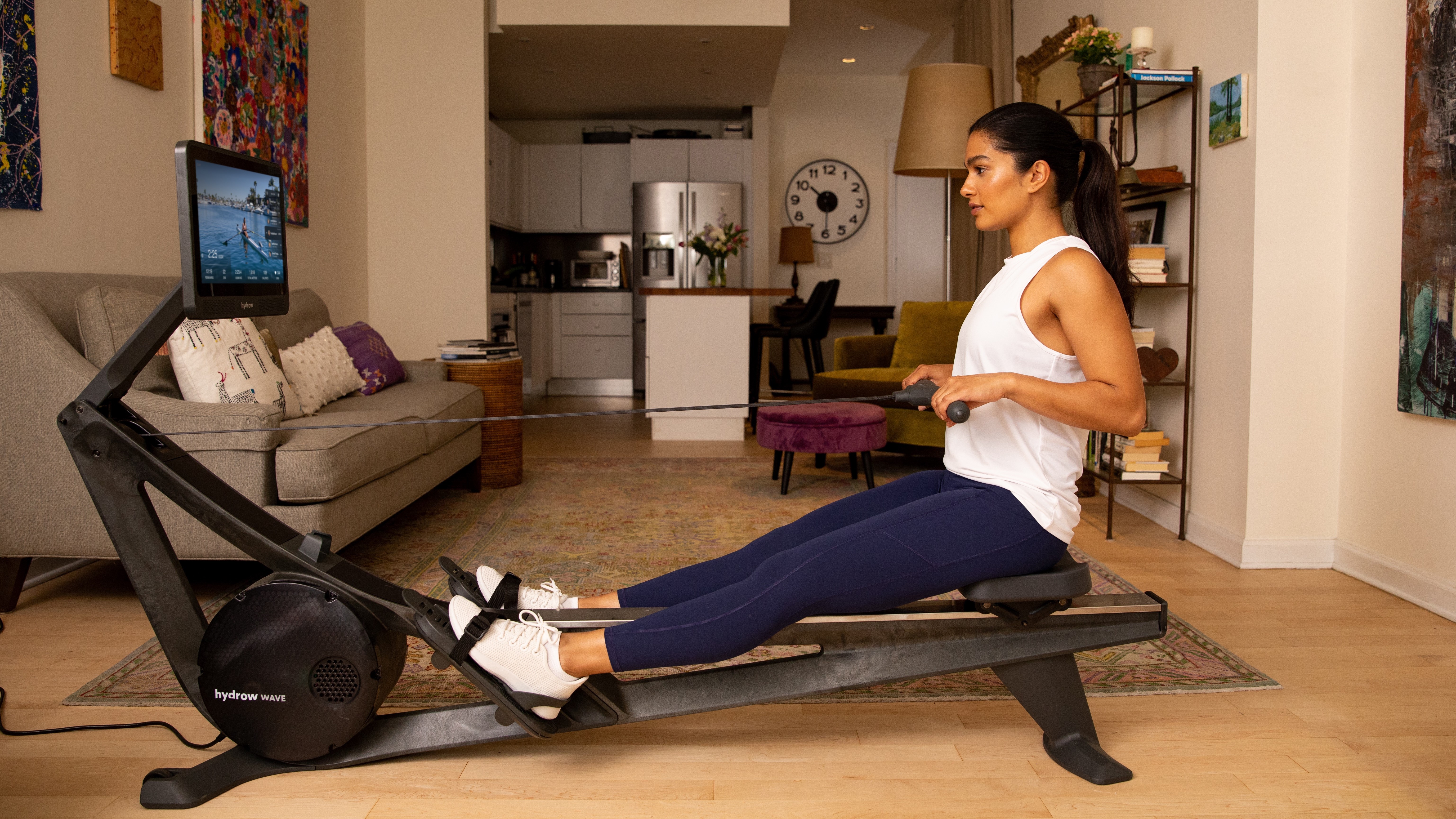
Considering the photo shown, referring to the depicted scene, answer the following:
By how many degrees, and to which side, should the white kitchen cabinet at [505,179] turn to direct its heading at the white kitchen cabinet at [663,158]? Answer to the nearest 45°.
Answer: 0° — it already faces it

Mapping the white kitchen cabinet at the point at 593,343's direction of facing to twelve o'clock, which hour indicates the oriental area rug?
The oriental area rug is roughly at 12 o'clock from the white kitchen cabinet.

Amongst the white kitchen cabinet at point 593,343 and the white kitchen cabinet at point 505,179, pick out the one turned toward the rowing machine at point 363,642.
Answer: the white kitchen cabinet at point 593,343

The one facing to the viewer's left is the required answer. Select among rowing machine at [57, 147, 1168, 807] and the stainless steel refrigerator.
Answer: the rowing machine

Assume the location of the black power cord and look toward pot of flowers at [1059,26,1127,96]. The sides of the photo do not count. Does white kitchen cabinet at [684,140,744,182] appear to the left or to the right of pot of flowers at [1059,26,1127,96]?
left

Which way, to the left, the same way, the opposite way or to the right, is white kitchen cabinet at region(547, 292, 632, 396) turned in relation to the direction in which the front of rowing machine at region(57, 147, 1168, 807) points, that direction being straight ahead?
to the left

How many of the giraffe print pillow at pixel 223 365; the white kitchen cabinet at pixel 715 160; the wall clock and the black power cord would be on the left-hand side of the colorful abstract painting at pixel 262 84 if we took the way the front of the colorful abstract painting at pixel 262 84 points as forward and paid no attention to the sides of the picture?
2

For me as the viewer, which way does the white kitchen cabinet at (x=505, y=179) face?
facing to the right of the viewer

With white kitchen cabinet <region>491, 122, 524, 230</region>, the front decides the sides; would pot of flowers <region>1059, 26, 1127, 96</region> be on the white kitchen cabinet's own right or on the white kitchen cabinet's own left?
on the white kitchen cabinet's own right

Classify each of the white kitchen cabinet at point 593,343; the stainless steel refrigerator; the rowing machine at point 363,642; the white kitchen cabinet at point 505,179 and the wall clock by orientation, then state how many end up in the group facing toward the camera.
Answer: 3

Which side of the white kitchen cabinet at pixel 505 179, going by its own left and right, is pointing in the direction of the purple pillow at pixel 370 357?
right

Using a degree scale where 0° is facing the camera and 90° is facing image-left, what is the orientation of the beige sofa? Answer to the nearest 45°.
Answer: approximately 315°

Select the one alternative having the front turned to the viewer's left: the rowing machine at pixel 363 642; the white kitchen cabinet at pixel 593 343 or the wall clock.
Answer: the rowing machine

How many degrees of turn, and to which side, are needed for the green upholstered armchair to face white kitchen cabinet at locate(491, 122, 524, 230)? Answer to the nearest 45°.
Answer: approximately 90° to its right

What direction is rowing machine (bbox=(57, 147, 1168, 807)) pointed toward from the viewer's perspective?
to the viewer's left

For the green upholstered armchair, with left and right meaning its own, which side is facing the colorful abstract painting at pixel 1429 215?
left

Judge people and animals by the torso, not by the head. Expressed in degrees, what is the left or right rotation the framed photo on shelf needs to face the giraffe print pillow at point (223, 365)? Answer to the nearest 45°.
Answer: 0° — it already faces it
